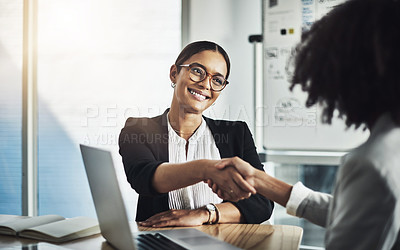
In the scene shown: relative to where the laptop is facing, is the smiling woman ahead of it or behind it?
ahead

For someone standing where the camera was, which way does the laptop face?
facing away from the viewer and to the right of the viewer

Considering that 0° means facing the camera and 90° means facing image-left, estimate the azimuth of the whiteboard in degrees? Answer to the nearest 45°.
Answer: approximately 0°

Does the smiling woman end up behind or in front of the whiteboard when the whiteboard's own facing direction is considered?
in front
